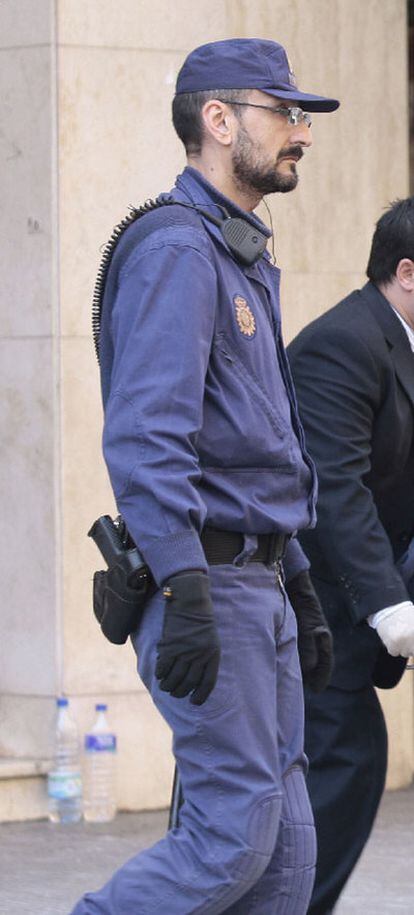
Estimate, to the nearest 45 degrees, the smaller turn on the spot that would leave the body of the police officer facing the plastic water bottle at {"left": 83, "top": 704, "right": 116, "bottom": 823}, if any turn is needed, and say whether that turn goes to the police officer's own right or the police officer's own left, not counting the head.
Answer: approximately 90° to the police officer's own left

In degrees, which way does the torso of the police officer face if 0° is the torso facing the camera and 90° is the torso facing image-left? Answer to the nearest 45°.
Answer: approximately 270°

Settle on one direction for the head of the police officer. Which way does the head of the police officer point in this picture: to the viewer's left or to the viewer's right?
to the viewer's right

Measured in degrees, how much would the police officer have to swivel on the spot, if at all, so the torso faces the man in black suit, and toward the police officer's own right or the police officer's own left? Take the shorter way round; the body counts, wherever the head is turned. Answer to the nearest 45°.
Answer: approximately 90° to the police officer's own left

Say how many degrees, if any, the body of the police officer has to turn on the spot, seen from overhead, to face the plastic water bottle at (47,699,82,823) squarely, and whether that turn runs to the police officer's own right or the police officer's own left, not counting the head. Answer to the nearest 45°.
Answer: approximately 90° to the police officer's own left
